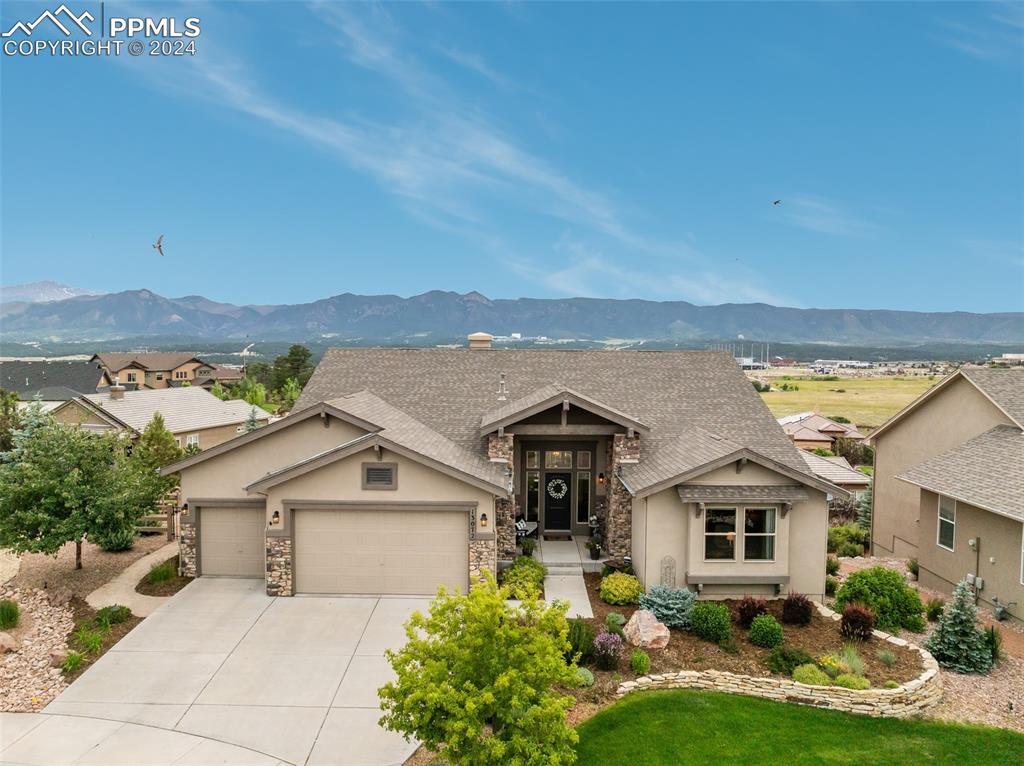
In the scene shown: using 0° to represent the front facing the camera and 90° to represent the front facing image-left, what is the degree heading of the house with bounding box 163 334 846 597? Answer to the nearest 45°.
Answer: approximately 0°

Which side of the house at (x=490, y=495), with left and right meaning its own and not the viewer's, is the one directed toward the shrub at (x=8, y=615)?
right

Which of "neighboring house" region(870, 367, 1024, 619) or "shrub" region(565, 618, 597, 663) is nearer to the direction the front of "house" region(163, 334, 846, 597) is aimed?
the shrub

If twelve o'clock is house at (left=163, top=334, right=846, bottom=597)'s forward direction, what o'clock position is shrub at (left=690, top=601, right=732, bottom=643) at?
The shrub is roughly at 10 o'clock from the house.

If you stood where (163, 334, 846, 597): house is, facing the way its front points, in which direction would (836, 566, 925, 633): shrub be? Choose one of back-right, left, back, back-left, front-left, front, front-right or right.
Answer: left

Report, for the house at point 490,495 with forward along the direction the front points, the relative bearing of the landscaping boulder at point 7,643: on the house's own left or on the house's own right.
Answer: on the house's own right

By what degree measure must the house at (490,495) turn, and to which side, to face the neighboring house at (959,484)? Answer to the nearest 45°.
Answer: approximately 90° to its left

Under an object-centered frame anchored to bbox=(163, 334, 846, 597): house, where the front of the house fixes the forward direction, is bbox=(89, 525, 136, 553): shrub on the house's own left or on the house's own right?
on the house's own right

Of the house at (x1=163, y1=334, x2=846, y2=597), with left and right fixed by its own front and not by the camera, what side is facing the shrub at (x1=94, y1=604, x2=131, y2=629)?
right

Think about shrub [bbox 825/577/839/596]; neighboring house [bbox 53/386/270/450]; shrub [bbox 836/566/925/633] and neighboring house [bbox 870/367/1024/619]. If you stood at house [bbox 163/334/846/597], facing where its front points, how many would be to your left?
3

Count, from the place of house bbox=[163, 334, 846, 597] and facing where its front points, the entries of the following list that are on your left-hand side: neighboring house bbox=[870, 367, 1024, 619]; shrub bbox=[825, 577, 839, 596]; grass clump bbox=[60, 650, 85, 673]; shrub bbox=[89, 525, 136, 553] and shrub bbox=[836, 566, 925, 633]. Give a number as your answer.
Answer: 3
